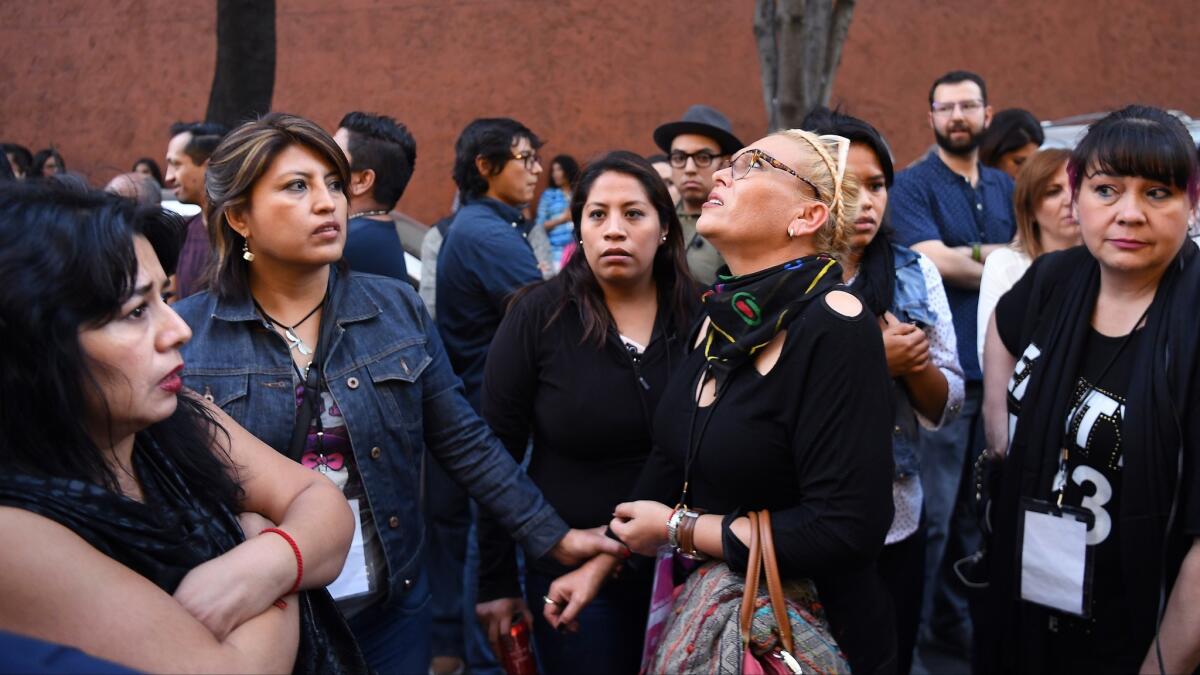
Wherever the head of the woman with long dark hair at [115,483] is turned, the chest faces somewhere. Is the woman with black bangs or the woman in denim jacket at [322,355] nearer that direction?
the woman with black bangs

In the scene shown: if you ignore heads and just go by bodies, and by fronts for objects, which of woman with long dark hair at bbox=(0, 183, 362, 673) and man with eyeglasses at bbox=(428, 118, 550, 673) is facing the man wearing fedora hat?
the man with eyeglasses

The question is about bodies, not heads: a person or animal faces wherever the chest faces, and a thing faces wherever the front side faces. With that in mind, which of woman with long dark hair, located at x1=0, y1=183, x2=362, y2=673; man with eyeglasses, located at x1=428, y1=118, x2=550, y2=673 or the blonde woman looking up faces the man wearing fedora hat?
the man with eyeglasses

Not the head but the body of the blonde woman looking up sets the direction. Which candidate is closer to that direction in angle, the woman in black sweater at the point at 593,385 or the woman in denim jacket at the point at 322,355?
the woman in denim jacket

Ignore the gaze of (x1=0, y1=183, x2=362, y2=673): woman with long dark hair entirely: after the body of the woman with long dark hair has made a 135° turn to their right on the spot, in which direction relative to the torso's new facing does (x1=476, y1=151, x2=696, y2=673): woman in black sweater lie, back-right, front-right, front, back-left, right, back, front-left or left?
back-right

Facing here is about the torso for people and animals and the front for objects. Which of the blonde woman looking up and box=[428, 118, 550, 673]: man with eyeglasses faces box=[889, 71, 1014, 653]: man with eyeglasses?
box=[428, 118, 550, 673]: man with eyeglasses

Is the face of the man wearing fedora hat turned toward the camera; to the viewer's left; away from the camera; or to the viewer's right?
toward the camera

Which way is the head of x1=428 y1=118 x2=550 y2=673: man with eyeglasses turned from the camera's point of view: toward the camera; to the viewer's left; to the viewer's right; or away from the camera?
to the viewer's right

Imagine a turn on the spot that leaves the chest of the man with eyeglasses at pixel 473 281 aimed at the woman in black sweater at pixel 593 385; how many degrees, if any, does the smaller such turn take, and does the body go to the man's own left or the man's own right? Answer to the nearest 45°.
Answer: approximately 90° to the man's own right

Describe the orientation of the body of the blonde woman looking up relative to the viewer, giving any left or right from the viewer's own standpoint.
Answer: facing the viewer and to the left of the viewer

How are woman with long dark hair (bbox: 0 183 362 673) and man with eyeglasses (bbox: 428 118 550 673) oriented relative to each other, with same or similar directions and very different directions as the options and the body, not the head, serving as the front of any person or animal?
same or similar directions

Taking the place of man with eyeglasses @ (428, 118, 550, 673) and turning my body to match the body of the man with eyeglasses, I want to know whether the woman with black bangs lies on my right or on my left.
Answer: on my right

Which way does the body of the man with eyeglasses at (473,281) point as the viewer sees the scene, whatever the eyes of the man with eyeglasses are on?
to the viewer's right

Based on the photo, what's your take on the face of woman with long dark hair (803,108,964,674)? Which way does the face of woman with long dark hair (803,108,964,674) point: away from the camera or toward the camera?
toward the camera

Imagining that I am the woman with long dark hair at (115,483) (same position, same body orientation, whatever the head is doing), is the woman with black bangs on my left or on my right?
on my left

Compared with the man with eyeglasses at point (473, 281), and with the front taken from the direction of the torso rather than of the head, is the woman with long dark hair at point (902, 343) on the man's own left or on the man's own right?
on the man's own right

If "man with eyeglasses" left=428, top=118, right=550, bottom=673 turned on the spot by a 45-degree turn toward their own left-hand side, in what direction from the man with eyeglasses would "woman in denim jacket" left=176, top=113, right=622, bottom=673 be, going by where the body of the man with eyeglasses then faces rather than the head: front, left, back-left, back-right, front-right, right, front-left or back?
back-right

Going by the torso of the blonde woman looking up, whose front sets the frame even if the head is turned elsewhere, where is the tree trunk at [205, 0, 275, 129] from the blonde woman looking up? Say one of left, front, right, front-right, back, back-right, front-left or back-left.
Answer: right

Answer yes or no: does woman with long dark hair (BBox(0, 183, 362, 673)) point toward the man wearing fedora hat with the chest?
no
